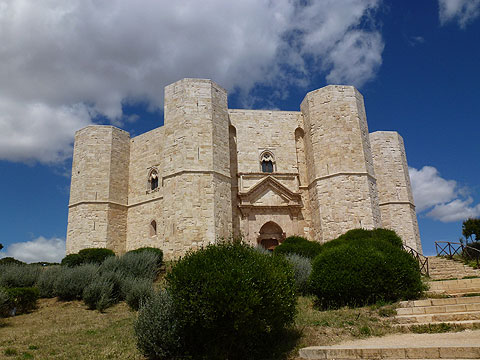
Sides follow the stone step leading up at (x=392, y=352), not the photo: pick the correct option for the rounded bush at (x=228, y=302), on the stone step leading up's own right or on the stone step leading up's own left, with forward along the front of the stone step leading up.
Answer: on the stone step leading up's own right

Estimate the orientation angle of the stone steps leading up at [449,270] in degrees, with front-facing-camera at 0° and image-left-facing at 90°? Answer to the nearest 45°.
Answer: approximately 0°

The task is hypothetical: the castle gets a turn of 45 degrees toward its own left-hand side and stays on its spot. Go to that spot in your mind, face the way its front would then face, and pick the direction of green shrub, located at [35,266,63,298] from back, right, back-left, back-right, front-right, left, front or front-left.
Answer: right

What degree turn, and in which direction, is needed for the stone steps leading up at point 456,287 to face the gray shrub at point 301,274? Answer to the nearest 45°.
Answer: approximately 90° to its right

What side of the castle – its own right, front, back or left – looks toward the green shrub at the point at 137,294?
front

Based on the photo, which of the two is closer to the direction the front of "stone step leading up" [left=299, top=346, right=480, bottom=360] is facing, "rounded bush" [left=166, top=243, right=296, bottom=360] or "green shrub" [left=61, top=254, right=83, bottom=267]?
the rounded bush

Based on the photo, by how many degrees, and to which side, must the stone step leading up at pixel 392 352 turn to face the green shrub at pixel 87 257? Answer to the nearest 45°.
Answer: approximately 135° to its right

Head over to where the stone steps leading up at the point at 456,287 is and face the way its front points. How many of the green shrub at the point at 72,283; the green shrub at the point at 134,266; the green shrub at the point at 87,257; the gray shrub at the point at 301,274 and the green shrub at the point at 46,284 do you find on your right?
5

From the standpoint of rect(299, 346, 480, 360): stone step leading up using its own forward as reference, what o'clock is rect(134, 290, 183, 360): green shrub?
The green shrub is roughly at 3 o'clock from the stone step leading up.

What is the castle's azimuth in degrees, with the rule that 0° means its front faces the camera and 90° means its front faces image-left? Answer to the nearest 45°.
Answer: approximately 0°

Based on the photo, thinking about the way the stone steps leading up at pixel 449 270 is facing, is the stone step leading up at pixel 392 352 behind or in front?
in front
